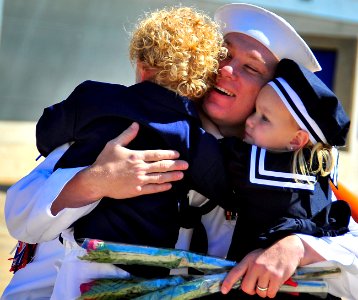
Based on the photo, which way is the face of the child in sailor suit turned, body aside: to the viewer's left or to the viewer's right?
to the viewer's left

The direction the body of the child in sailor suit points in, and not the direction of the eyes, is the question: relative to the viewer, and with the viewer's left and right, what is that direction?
facing away from the viewer and to the left of the viewer
